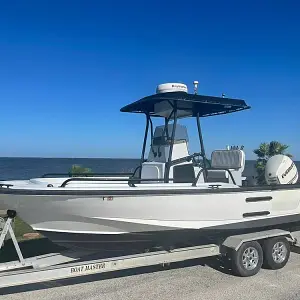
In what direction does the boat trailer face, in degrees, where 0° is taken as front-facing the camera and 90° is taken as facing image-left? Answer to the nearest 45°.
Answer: approximately 45°
